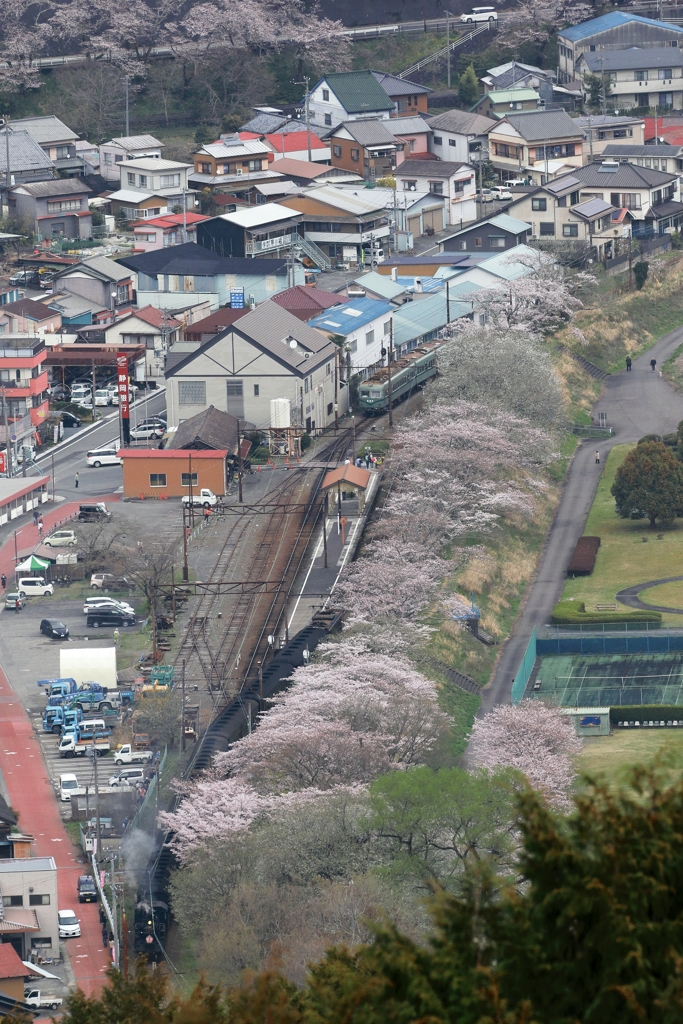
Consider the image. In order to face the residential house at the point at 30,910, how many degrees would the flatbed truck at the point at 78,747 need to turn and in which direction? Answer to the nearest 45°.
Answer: approximately 90° to its left

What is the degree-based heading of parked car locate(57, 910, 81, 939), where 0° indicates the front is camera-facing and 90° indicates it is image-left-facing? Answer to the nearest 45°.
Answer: approximately 0°

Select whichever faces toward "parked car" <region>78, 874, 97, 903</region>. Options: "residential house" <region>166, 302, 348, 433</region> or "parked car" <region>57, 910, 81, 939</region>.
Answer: the residential house

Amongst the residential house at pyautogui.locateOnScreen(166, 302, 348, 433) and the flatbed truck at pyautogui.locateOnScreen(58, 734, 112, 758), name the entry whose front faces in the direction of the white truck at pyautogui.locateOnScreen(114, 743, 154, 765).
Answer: the residential house

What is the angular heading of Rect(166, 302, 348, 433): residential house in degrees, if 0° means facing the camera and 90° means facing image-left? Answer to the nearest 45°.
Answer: approximately 0°

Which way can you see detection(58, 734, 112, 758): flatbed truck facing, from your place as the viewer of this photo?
facing to the left of the viewer

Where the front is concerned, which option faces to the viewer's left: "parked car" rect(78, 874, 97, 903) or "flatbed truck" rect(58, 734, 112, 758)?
the flatbed truck

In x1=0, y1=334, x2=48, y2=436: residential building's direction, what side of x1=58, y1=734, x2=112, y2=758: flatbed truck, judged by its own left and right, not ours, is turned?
right
